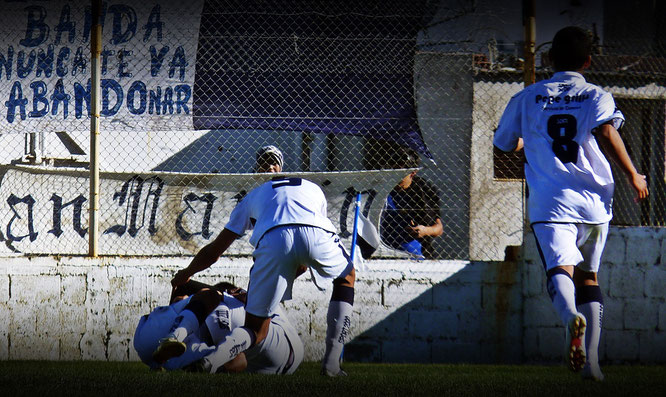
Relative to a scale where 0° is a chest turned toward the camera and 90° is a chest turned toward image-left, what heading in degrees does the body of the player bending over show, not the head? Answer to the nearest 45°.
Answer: approximately 180°

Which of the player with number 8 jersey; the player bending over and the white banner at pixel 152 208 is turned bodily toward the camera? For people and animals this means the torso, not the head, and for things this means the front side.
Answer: the white banner

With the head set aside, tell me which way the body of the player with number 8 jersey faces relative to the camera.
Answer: away from the camera

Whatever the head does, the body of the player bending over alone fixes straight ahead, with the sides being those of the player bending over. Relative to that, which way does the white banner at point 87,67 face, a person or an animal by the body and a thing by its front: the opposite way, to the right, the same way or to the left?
the opposite way

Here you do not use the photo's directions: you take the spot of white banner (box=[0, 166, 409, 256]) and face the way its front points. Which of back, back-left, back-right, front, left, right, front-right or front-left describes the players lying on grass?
front

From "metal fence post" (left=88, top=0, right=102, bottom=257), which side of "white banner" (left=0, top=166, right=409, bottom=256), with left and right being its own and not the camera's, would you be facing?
right

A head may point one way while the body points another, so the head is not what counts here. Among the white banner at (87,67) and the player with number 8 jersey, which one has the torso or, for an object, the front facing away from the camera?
the player with number 8 jersey

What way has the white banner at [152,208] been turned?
toward the camera

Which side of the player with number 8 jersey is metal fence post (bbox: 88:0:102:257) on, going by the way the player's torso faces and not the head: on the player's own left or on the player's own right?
on the player's own left

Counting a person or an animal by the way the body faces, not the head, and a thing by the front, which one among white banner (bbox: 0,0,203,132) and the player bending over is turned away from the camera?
the player bending over

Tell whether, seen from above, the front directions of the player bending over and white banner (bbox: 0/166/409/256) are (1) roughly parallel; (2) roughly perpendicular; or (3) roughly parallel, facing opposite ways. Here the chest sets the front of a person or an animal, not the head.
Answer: roughly parallel, facing opposite ways

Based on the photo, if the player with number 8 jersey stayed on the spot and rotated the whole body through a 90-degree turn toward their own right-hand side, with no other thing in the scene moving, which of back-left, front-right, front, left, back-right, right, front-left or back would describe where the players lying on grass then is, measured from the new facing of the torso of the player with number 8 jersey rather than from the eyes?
back

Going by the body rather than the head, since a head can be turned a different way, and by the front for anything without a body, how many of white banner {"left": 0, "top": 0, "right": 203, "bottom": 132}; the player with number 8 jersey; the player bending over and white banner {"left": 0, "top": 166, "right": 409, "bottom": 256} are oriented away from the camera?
2

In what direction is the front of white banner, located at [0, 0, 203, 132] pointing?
toward the camera

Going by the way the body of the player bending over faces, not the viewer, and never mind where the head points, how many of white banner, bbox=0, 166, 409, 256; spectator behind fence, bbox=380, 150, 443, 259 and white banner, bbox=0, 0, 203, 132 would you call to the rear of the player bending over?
0
